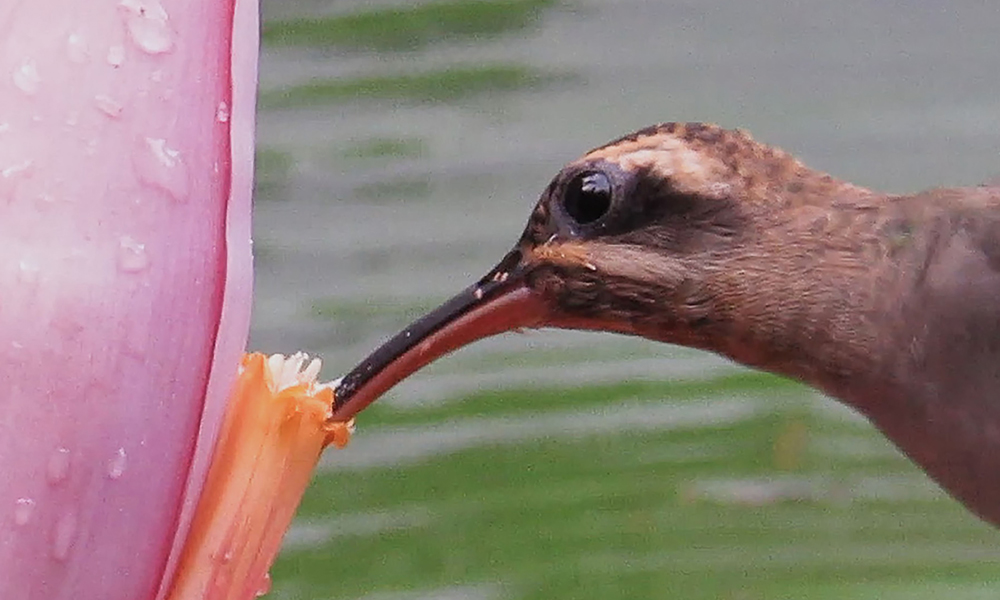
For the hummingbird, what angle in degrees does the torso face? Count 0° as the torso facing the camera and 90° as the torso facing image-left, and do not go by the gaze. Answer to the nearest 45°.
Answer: approximately 90°
